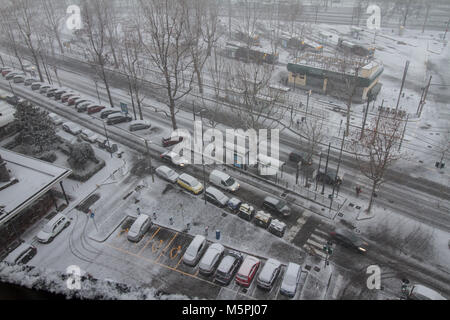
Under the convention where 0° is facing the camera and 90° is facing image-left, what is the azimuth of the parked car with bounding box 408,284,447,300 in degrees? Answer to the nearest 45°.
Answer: approximately 315°

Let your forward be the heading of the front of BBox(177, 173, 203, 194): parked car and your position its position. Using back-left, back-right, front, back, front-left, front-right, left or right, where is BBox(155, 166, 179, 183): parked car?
back

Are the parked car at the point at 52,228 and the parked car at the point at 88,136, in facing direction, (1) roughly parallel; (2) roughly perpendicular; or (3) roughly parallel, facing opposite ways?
roughly perpendicular

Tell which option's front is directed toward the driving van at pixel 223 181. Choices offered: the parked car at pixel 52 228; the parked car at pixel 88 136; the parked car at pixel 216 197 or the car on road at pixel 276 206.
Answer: the parked car at pixel 88 136

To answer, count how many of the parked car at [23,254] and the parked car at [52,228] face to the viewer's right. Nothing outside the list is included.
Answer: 0

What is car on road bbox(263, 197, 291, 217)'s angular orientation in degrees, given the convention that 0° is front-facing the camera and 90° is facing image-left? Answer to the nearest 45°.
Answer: approximately 315°

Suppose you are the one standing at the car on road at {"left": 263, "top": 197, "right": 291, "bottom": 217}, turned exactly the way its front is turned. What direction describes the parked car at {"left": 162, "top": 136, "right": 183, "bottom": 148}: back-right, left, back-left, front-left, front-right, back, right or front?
back

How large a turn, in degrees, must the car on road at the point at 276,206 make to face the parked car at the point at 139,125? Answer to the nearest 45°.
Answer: approximately 180°

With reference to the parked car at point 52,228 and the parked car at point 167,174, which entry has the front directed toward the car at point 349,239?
the parked car at point 167,174

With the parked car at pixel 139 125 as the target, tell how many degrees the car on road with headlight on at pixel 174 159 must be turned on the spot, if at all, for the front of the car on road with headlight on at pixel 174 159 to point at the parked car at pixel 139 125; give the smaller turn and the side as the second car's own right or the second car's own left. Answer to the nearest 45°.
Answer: approximately 180°

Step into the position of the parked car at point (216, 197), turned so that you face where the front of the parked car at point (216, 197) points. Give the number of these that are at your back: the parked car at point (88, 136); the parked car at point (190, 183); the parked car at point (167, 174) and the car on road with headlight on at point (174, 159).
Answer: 4

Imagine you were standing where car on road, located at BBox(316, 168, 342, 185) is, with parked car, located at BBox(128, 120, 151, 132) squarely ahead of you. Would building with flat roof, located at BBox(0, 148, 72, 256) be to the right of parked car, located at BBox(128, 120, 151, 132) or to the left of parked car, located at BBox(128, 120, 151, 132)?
left

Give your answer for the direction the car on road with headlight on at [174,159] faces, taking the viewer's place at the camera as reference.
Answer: facing the viewer and to the right of the viewer
